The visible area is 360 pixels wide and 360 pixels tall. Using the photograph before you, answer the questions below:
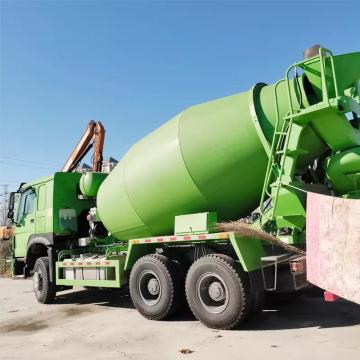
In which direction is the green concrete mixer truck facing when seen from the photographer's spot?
facing away from the viewer and to the left of the viewer

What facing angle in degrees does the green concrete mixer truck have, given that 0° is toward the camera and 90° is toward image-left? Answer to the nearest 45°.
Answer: approximately 135°
